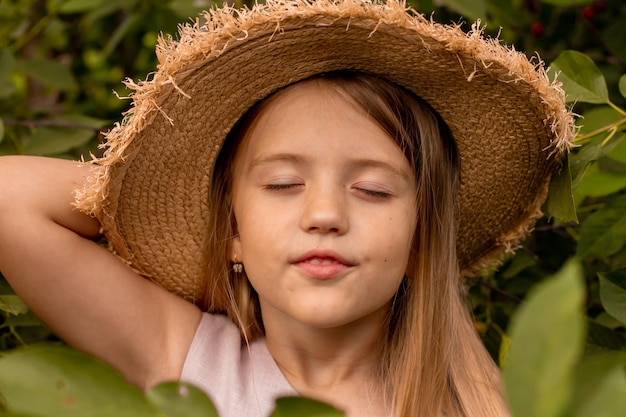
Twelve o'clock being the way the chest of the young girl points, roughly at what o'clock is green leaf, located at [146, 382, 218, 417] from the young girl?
The green leaf is roughly at 12 o'clock from the young girl.

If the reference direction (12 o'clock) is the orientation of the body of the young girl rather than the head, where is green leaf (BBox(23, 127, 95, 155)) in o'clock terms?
The green leaf is roughly at 4 o'clock from the young girl.

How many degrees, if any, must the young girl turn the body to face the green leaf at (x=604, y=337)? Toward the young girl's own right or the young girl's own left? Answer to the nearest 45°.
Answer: approximately 90° to the young girl's own left

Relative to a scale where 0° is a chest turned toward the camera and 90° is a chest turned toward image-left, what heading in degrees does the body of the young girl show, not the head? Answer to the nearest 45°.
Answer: approximately 0°

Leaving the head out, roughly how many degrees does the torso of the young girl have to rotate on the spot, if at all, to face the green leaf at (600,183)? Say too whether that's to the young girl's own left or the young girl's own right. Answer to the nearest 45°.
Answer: approximately 90° to the young girl's own left

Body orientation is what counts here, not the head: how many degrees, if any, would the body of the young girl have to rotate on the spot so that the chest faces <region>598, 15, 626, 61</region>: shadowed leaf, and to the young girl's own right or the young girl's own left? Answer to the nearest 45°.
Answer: approximately 135° to the young girl's own left

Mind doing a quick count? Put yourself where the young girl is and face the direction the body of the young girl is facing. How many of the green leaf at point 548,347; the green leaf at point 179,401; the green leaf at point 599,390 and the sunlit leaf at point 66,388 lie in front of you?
4

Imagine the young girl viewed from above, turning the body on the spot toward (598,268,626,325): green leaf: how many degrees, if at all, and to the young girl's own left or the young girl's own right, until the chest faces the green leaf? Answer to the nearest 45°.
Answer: approximately 90° to the young girl's own left

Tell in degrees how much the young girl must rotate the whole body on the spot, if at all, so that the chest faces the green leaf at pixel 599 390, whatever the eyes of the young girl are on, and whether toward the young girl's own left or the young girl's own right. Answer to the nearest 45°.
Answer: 0° — they already face it

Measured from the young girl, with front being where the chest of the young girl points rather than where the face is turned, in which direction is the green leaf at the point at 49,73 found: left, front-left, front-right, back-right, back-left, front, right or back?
back-right
